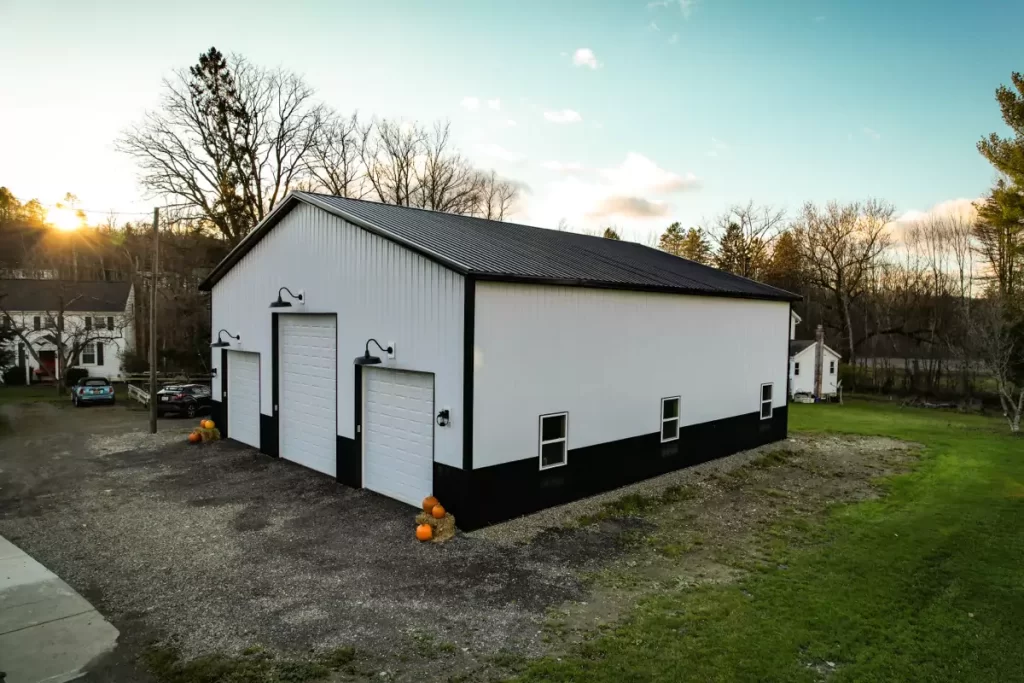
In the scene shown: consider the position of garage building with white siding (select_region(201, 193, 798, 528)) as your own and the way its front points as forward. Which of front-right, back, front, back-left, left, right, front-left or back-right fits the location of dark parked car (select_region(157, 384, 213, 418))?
right

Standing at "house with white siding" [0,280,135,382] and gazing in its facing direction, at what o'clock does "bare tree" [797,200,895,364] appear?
The bare tree is roughly at 10 o'clock from the house with white siding.

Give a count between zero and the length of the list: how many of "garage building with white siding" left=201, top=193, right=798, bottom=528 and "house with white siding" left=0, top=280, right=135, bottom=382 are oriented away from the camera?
0

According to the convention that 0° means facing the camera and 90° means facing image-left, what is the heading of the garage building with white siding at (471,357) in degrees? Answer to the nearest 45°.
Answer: approximately 45°

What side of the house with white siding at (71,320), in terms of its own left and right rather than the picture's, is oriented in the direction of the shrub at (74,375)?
front

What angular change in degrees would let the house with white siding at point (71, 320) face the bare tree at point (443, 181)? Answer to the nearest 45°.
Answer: approximately 45° to its left

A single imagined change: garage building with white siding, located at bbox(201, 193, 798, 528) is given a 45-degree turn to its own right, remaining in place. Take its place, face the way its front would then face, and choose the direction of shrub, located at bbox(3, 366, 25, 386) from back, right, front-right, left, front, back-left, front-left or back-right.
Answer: front-right

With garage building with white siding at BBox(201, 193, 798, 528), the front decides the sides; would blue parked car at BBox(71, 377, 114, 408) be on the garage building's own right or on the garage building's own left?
on the garage building's own right

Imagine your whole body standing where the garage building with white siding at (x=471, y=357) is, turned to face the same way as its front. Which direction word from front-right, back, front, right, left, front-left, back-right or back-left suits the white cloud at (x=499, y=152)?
back-right

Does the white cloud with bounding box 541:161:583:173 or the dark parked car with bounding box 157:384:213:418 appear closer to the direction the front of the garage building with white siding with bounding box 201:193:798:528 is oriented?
the dark parked car

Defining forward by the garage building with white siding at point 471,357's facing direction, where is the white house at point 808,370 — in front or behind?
behind
